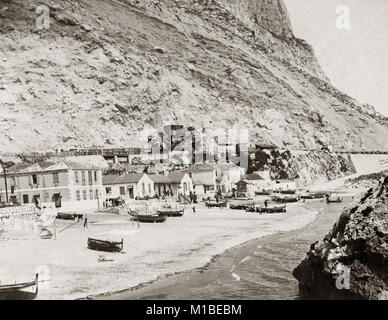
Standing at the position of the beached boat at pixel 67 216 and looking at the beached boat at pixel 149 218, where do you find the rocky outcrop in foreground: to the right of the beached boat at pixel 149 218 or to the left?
right

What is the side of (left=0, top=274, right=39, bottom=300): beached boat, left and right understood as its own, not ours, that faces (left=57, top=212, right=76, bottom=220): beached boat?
left

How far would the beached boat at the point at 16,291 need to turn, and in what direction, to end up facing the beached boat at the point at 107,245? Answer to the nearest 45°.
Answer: approximately 45° to its left

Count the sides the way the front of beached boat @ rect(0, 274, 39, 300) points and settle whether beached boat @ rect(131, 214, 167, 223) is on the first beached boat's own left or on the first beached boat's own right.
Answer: on the first beached boat's own left

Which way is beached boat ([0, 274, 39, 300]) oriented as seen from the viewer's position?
to the viewer's right

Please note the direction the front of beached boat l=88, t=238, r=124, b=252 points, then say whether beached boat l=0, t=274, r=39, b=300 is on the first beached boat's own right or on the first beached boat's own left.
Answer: on the first beached boat's own right
